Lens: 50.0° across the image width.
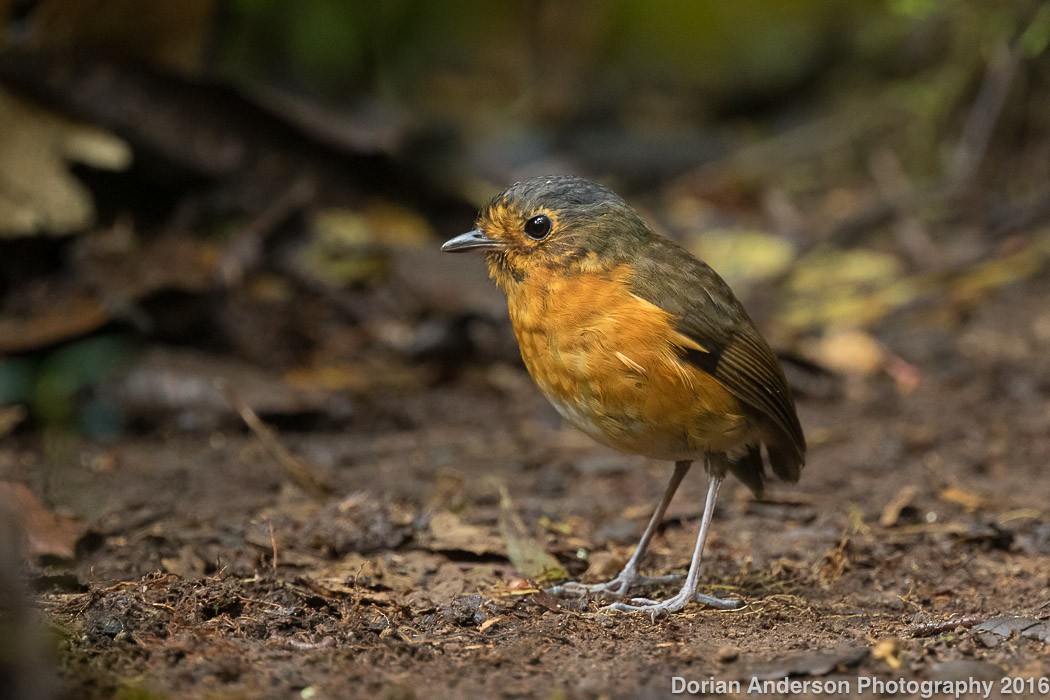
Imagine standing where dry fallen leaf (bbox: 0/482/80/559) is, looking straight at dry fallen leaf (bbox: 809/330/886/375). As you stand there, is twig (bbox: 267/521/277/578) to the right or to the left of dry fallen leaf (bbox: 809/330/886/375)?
right

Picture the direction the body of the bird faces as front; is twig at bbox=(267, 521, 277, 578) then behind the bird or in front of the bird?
in front

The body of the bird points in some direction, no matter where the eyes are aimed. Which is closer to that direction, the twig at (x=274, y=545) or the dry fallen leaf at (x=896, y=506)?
the twig

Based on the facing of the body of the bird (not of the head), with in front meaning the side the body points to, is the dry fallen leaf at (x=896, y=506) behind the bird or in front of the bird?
behind

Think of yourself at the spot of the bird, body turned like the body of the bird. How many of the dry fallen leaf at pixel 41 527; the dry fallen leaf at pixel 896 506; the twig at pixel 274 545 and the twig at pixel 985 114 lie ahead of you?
2

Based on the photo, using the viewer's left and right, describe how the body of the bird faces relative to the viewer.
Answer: facing to the left of the viewer

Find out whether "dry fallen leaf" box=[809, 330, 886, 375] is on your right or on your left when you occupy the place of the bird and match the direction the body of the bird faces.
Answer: on your right

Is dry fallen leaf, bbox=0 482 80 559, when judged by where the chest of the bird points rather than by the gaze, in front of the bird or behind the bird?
in front

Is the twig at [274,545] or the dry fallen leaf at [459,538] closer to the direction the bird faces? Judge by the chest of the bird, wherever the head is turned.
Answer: the twig

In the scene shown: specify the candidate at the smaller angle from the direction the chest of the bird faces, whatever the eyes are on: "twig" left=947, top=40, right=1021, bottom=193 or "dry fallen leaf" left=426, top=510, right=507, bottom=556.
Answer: the dry fallen leaf

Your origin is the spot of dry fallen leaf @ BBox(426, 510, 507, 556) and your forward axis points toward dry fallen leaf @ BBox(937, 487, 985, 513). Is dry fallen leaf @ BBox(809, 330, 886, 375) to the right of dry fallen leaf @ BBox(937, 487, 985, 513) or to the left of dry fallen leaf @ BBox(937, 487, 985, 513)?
left

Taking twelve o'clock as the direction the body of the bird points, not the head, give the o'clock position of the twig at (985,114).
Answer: The twig is roughly at 4 o'clock from the bird.
